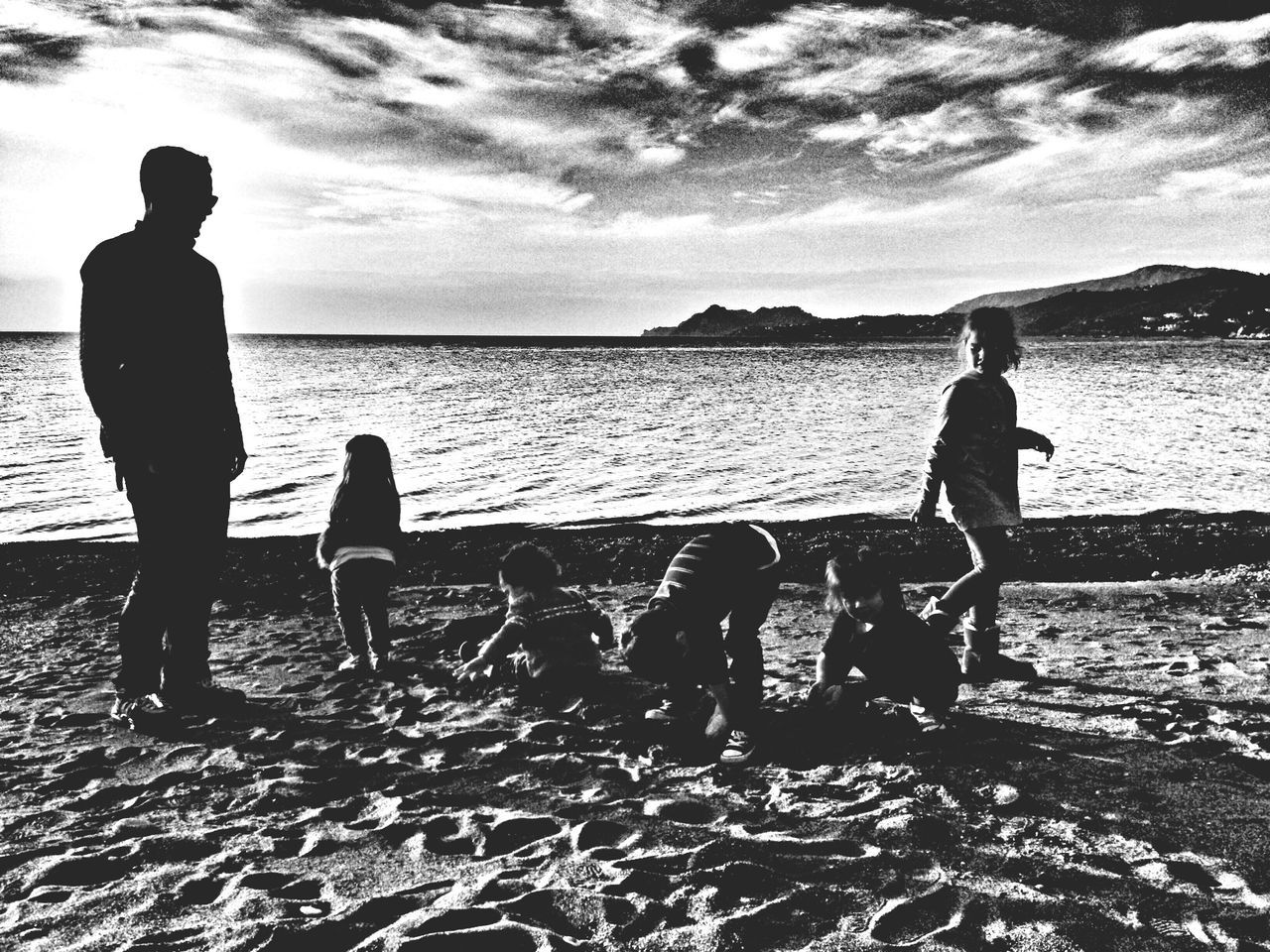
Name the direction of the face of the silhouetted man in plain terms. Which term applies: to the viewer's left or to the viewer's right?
to the viewer's right

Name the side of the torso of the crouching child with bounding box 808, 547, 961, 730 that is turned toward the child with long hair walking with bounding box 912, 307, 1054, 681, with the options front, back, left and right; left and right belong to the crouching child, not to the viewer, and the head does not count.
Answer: back

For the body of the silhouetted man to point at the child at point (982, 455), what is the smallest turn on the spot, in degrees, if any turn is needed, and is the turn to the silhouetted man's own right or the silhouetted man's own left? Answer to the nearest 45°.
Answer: approximately 45° to the silhouetted man's own left

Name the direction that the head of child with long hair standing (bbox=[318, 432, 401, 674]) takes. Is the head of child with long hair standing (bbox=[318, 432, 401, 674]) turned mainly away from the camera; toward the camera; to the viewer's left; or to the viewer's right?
away from the camera

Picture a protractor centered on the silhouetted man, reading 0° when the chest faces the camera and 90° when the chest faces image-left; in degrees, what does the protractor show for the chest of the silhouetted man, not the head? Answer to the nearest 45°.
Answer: approximately 315°

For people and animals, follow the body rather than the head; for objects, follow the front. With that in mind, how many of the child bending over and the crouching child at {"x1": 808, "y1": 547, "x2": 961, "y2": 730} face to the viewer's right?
0

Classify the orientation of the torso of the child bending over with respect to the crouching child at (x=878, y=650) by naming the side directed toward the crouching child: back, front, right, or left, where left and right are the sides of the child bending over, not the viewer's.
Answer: back

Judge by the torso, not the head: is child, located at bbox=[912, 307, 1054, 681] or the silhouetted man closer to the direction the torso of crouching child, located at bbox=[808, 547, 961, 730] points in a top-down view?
the silhouetted man

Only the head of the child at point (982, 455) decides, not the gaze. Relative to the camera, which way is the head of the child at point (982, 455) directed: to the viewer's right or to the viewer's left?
to the viewer's left

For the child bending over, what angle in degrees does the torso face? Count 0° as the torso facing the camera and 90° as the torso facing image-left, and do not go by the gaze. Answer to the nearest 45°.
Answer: approximately 45°

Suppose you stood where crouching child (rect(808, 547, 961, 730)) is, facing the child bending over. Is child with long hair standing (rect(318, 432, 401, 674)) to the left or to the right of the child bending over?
right

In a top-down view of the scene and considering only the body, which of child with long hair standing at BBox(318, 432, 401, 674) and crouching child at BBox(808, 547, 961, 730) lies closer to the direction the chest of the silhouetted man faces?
the crouching child

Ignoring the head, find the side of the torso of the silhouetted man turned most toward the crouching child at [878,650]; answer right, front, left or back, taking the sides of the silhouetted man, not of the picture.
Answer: front
